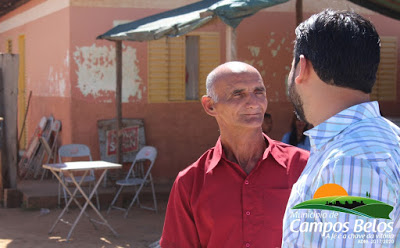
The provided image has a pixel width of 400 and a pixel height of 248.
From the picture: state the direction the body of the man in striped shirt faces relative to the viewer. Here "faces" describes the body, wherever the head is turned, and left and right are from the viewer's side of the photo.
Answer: facing away from the viewer and to the left of the viewer

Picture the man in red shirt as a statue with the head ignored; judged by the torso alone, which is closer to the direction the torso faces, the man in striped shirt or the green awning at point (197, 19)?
the man in striped shirt

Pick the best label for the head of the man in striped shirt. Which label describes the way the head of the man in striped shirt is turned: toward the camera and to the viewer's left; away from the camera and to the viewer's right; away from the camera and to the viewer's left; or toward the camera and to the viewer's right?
away from the camera and to the viewer's left

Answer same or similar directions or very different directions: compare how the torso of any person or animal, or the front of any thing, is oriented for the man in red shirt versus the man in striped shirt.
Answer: very different directions

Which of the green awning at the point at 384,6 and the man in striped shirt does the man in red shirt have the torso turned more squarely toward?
the man in striped shirt

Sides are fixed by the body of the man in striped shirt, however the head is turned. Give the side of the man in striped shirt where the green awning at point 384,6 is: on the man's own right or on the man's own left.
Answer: on the man's own right

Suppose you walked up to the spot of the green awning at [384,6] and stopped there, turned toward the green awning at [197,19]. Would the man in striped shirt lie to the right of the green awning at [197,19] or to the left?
left

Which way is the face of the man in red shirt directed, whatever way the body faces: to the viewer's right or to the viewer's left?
to the viewer's right
